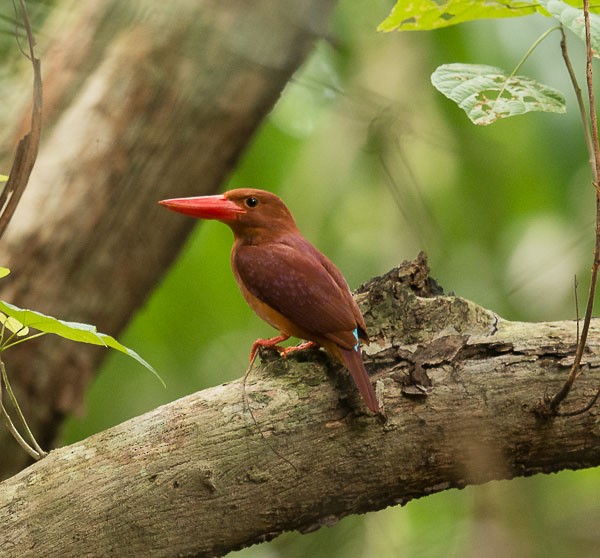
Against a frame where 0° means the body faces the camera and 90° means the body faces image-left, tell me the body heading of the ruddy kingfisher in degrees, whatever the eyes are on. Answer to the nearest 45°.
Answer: approximately 90°

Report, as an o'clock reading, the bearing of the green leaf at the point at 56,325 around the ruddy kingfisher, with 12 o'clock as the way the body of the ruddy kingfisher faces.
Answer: The green leaf is roughly at 10 o'clock from the ruddy kingfisher.

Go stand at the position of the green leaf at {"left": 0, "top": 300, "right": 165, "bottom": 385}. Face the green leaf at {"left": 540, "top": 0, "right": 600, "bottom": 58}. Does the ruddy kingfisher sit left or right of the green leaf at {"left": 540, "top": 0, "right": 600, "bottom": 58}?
left

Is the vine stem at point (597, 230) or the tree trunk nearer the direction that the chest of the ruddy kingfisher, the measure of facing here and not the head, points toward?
the tree trunk

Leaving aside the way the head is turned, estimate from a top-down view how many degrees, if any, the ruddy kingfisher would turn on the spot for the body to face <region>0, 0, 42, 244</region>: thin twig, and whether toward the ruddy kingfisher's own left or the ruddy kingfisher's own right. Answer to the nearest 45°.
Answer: approximately 45° to the ruddy kingfisher's own left

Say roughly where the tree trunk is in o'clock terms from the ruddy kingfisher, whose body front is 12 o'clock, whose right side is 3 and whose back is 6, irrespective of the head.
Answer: The tree trunk is roughly at 2 o'clock from the ruddy kingfisher.
